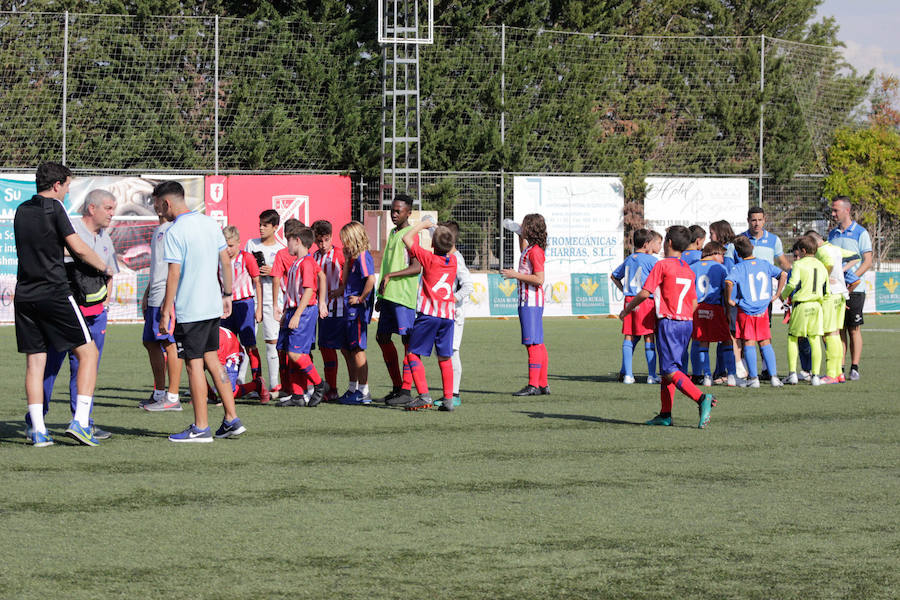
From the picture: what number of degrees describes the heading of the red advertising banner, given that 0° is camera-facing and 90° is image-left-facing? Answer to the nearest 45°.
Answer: approximately 0°

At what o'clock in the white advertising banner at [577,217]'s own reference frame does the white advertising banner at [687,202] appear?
the white advertising banner at [687,202] is roughly at 8 o'clock from the white advertising banner at [577,217].

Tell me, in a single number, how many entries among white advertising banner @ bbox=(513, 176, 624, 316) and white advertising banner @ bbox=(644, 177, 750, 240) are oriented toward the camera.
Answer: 2

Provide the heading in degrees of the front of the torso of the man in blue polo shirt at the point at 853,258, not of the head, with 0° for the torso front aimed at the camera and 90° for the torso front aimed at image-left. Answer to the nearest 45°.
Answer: approximately 45°

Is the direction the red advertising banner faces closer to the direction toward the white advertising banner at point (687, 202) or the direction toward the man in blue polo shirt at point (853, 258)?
the man in blue polo shirt

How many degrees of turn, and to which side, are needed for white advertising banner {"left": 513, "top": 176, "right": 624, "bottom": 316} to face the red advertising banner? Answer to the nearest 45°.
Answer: approximately 90° to its right

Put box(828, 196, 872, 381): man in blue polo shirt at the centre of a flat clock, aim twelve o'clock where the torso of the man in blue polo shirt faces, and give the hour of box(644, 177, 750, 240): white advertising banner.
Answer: The white advertising banner is roughly at 4 o'clock from the man in blue polo shirt.

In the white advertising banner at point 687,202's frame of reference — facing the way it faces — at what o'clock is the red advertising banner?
The red advertising banner is roughly at 2 o'clock from the white advertising banner.
